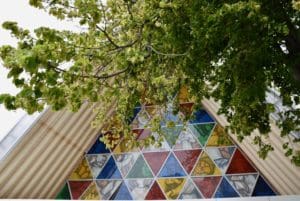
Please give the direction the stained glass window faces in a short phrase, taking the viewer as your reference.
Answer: facing the viewer
